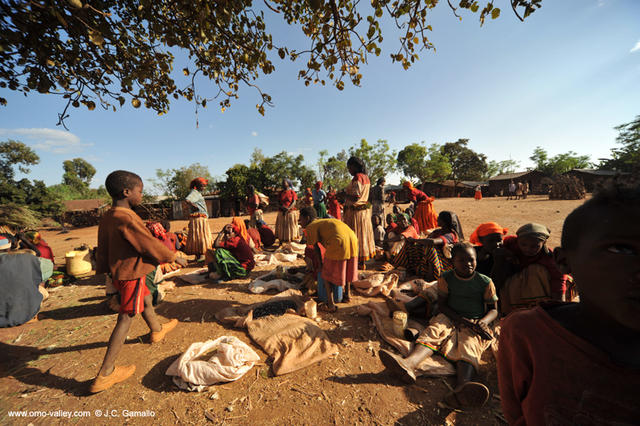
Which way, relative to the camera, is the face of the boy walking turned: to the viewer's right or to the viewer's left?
to the viewer's right

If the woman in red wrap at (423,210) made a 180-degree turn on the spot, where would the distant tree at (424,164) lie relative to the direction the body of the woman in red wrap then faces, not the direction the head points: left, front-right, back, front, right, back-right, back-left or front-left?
left

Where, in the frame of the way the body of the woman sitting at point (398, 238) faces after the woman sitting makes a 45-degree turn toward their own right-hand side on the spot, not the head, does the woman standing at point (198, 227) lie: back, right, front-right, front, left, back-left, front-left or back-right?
front

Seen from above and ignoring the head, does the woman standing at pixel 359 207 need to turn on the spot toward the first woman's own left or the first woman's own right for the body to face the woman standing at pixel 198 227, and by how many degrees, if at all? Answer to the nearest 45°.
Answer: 0° — they already face them

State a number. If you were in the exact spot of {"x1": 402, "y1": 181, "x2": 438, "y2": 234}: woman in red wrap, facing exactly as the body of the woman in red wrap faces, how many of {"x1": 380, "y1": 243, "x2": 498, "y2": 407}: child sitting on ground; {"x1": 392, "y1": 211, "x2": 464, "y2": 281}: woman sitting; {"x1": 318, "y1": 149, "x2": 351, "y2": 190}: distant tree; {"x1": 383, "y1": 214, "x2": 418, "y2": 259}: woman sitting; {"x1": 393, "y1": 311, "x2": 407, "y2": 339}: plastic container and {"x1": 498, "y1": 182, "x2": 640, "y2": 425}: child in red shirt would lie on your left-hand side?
5

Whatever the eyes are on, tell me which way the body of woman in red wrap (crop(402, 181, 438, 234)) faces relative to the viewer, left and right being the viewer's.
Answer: facing to the left of the viewer

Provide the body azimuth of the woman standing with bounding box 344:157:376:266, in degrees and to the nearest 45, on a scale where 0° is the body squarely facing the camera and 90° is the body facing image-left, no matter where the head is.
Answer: approximately 90°

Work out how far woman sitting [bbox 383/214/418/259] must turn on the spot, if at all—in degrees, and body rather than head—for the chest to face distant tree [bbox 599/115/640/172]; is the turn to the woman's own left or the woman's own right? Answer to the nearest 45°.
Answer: approximately 180°

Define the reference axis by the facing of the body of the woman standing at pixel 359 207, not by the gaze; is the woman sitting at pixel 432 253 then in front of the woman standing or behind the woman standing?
behind

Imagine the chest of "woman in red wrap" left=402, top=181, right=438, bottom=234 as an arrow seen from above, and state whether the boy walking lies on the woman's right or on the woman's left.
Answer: on the woman's left

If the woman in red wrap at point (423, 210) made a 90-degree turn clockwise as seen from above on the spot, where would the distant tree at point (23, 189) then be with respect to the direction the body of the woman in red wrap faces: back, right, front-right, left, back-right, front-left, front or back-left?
left

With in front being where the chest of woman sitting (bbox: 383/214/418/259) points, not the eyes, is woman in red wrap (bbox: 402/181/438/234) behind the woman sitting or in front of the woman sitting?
behind

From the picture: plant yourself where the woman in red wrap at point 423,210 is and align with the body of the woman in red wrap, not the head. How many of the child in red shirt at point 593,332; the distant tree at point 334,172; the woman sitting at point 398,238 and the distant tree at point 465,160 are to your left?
2

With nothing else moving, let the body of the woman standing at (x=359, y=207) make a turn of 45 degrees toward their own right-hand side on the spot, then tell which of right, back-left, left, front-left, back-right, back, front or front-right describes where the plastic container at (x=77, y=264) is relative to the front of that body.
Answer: front-left
